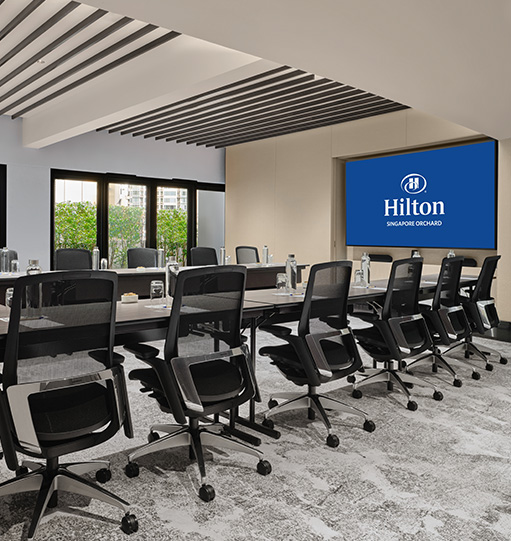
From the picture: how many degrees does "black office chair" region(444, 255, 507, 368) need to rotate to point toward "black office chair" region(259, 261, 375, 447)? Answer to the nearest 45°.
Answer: approximately 135° to its left

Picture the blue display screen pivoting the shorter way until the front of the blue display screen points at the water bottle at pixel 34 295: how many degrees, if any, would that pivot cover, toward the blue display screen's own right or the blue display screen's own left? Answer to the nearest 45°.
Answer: approximately 45° to the blue display screen's own left

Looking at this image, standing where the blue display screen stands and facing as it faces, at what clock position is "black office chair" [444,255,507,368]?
The black office chair is roughly at 10 o'clock from the blue display screen.

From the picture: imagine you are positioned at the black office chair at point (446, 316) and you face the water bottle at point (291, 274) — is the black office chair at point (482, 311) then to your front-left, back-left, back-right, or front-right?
back-right

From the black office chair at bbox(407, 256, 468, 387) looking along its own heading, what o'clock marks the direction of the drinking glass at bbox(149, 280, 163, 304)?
The drinking glass is roughly at 9 o'clock from the black office chair.

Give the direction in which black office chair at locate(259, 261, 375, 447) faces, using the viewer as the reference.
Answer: facing away from the viewer and to the left of the viewer

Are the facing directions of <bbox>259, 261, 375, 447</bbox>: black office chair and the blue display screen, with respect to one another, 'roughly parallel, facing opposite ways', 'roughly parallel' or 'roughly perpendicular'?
roughly perpendicular

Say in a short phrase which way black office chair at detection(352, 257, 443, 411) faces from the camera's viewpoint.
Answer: facing away from the viewer and to the left of the viewer

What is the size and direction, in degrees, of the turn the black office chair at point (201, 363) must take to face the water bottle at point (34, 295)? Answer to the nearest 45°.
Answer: approximately 90° to its left

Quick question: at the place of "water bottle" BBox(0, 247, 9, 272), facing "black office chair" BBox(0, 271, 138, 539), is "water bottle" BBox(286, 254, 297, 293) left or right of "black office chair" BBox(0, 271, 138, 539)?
left

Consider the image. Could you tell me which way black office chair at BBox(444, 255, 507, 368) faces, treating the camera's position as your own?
facing away from the viewer and to the left of the viewer

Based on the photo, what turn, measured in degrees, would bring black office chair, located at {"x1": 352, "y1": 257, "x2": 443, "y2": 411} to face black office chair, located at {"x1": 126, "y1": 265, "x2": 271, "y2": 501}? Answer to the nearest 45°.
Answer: approximately 90° to its left

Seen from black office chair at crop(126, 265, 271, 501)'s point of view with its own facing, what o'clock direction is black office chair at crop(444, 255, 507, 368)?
black office chair at crop(444, 255, 507, 368) is roughly at 3 o'clock from black office chair at crop(126, 265, 271, 501).

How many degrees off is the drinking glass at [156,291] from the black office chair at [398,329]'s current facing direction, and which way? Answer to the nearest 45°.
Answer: approximately 45° to its left

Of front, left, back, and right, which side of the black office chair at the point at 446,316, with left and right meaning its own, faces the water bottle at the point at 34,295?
left

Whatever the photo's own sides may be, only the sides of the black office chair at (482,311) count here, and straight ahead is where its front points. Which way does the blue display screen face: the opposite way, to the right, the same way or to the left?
to the left
